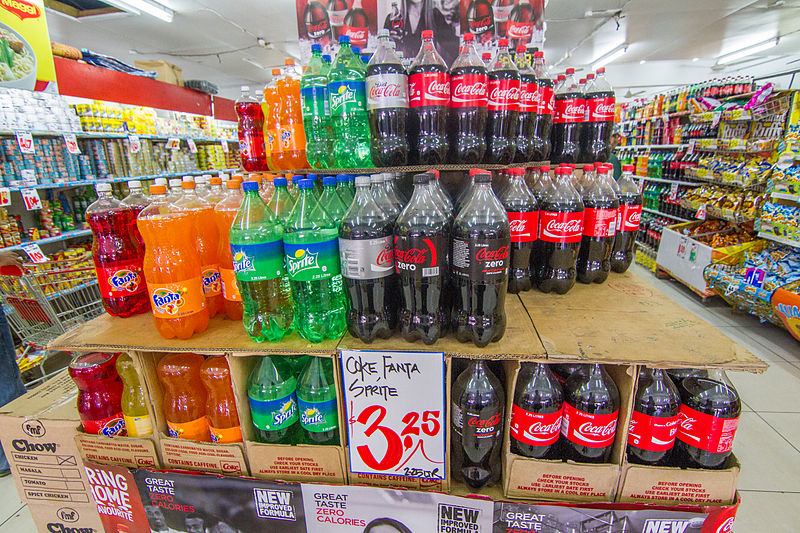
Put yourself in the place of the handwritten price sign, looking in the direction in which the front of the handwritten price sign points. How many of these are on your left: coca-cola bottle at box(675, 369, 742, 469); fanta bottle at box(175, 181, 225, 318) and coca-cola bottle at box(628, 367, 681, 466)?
2

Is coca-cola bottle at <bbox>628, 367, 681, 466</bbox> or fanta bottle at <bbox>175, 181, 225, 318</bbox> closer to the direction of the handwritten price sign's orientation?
the coca-cola bottle

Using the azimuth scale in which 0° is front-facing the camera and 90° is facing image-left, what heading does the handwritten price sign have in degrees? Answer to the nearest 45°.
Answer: approximately 0°

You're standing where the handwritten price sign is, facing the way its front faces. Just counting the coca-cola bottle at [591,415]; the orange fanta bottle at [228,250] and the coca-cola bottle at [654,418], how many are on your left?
2

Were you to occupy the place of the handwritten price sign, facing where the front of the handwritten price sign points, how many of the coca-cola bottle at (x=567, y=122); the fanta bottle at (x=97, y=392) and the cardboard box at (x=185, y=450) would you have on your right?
2

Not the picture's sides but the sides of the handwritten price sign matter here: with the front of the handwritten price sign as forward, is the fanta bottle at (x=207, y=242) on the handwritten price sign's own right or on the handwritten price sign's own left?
on the handwritten price sign's own right

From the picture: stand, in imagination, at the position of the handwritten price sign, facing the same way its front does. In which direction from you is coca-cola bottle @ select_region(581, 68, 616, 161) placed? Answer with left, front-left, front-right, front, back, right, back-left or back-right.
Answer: back-left
